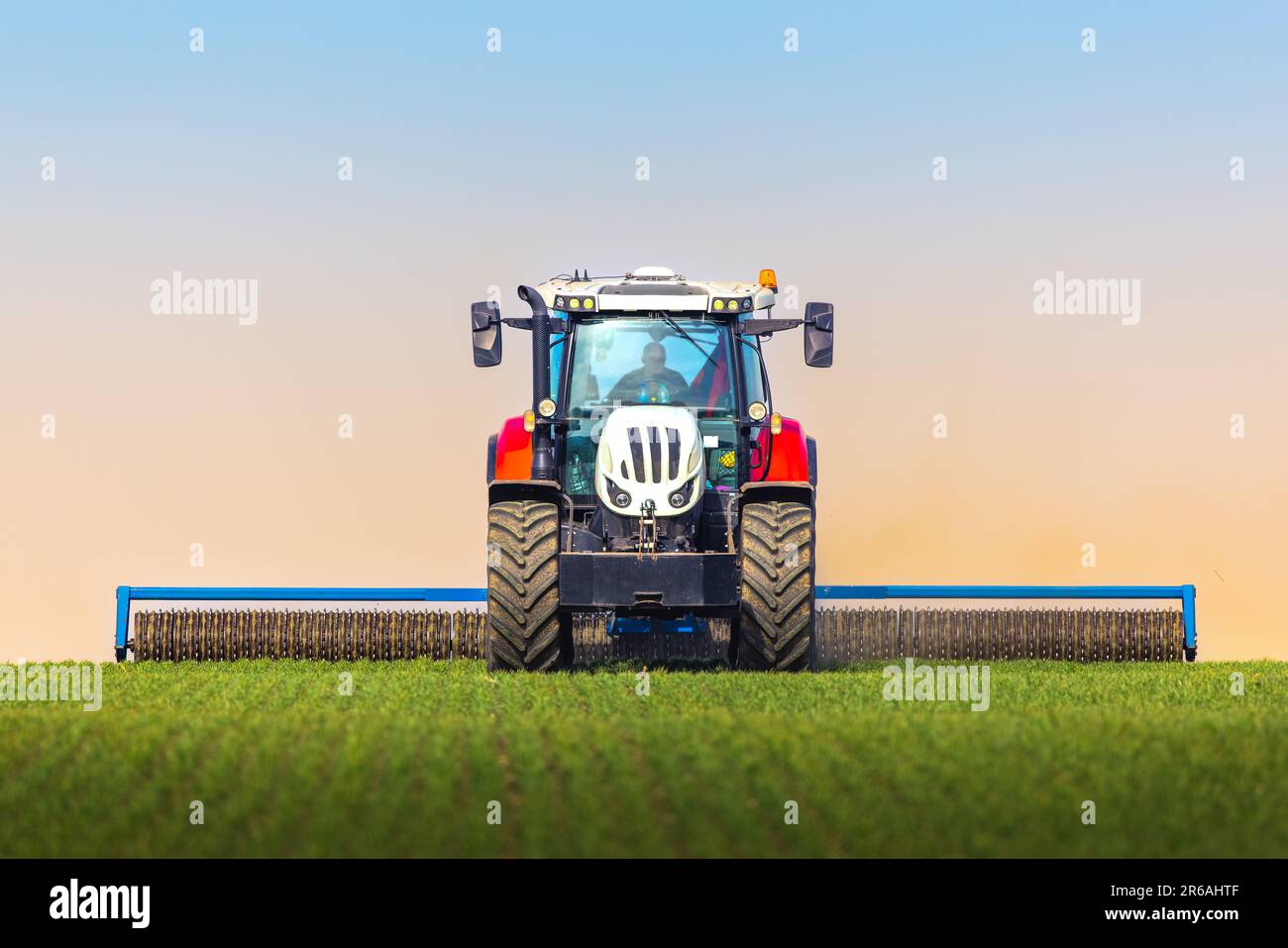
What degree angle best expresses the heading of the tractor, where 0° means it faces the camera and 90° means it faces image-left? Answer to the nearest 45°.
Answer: approximately 0°

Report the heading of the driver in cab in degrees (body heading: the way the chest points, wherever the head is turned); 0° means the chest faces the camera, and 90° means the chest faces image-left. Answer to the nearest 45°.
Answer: approximately 0°
